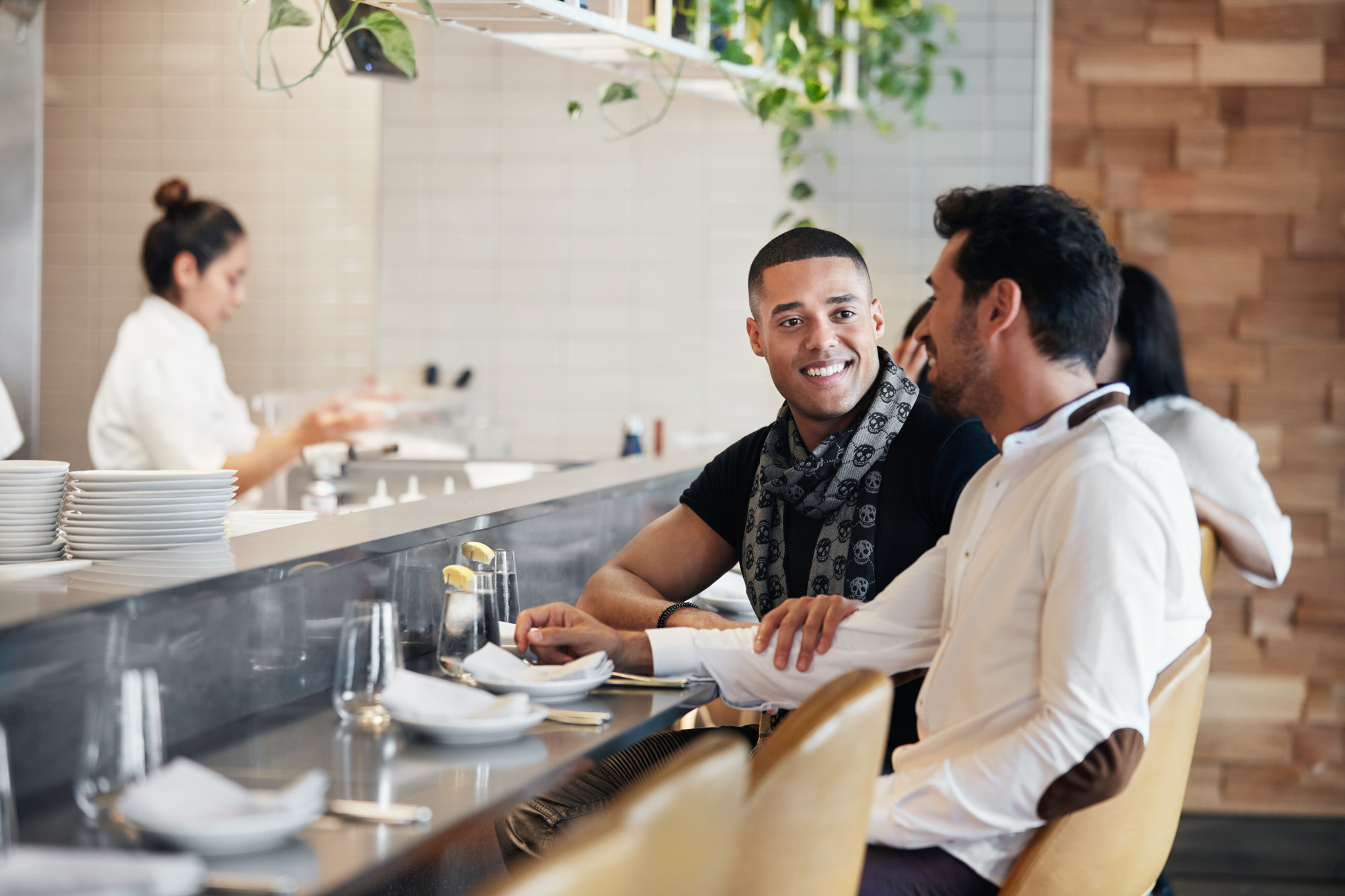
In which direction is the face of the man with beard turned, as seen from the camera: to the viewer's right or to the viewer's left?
to the viewer's left

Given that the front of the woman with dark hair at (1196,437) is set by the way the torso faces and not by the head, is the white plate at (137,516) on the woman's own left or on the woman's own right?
on the woman's own left

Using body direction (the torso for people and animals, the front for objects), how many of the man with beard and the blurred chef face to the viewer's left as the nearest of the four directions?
1

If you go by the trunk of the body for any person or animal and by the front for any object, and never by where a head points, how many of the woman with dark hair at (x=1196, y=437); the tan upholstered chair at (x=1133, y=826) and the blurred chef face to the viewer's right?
1

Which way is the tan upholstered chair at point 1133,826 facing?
to the viewer's left

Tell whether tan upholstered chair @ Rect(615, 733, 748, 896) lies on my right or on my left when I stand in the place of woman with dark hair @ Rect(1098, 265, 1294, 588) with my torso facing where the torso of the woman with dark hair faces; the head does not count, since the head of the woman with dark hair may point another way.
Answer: on my left

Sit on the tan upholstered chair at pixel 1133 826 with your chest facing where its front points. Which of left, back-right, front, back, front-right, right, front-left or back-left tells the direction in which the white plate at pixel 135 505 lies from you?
front

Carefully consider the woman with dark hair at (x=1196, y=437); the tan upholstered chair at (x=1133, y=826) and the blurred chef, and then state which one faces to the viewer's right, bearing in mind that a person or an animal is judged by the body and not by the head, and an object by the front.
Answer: the blurred chef

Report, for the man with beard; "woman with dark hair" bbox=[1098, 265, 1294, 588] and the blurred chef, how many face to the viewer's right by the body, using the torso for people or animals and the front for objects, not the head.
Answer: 1

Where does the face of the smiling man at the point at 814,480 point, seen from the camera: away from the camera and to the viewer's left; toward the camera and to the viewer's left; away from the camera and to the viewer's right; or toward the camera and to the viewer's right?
toward the camera and to the viewer's right

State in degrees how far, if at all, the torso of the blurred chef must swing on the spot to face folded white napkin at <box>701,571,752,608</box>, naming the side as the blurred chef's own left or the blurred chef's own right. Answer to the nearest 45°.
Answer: approximately 45° to the blurred chef's own right

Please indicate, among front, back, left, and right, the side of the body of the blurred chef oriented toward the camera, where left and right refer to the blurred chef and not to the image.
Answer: right

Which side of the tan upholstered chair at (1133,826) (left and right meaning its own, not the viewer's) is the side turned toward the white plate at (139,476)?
front

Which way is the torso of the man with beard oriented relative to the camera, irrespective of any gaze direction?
to the viewer's left

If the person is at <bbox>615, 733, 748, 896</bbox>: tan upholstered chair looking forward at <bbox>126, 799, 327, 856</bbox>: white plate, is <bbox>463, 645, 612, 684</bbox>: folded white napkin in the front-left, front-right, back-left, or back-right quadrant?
front-right

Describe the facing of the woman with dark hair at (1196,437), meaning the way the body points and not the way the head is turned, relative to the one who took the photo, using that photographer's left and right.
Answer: facing away from the viewer and to the left of the viewer

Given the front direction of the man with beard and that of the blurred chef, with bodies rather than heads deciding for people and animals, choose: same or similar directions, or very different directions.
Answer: very different directions
